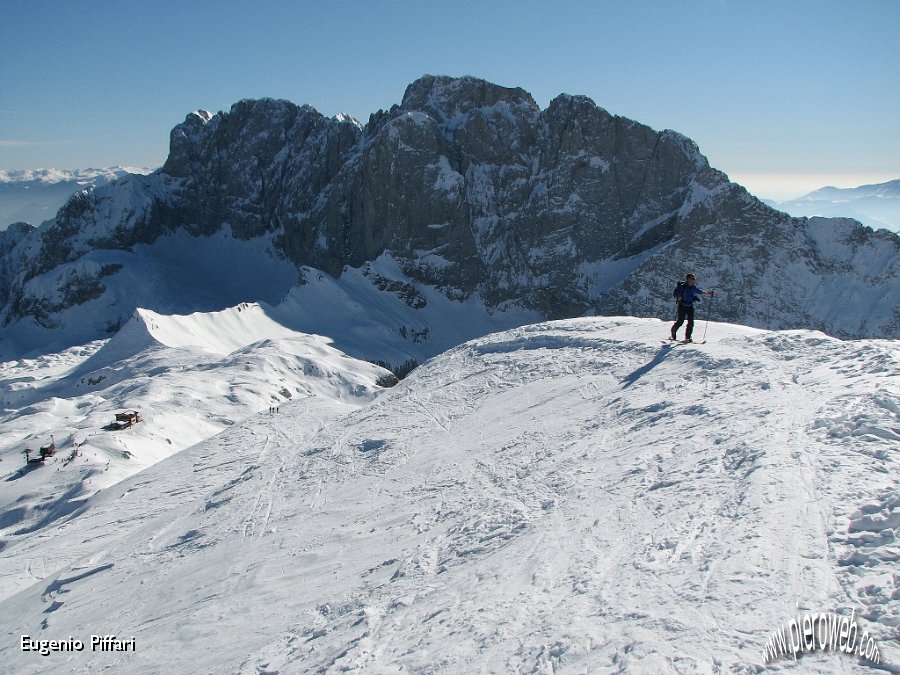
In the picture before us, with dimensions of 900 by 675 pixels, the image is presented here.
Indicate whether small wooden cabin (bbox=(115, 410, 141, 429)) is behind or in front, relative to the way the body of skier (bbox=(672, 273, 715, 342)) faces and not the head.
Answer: behind

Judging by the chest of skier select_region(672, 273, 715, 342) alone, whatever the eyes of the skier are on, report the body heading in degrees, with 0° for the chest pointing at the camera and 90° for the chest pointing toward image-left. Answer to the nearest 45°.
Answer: approximately 315°
